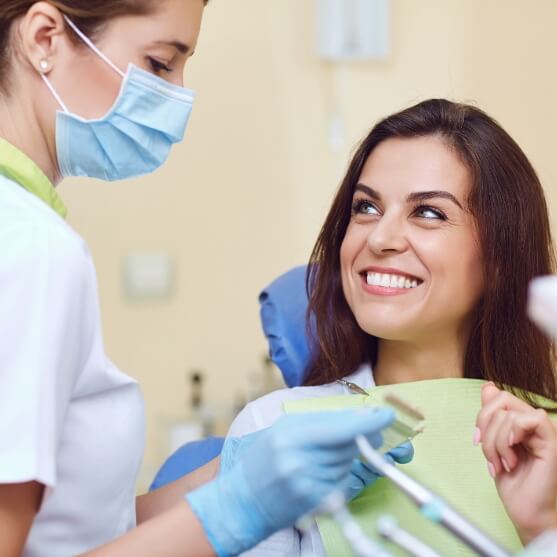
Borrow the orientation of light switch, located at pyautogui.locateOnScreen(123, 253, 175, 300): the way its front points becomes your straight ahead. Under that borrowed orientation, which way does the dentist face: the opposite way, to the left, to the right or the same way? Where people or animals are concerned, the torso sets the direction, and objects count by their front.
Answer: to the left

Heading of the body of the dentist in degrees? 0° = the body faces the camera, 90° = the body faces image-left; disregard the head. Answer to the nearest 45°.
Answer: approximately 270°

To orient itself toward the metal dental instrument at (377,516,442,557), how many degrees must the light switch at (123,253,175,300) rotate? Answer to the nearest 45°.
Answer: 0° — it already faces it

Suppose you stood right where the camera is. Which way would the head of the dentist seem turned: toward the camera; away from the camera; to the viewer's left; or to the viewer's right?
to the viewer's right

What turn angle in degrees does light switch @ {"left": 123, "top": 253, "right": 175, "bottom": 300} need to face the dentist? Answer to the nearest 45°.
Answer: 0° — it already faces them

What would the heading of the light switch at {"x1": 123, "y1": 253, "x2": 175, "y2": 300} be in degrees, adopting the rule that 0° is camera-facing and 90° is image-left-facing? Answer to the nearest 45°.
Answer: approximately 0°

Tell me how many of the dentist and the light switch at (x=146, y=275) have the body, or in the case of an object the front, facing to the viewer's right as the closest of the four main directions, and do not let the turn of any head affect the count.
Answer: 1
